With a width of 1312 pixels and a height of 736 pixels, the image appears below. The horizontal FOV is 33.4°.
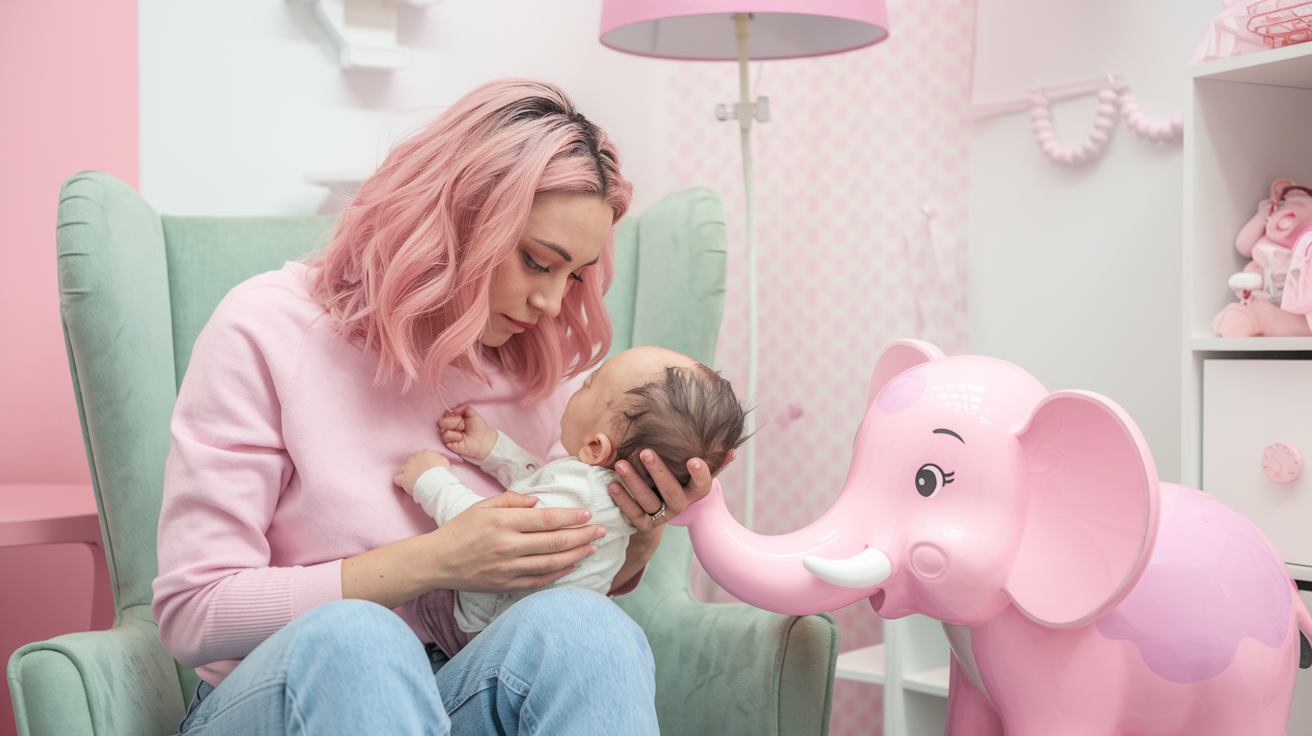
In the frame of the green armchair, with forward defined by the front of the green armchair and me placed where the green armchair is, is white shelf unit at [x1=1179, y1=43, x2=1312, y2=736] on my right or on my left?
on my left

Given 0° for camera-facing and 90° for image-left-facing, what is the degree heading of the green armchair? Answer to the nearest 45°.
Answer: approximately 0°

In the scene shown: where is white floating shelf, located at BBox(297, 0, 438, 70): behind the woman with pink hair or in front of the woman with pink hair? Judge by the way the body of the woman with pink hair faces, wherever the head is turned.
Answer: behind

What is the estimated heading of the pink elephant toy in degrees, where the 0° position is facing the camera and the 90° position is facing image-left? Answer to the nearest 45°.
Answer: approximately 90°

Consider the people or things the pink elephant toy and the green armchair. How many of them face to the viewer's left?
1

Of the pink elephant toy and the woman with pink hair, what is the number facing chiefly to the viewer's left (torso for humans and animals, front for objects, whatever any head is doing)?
1

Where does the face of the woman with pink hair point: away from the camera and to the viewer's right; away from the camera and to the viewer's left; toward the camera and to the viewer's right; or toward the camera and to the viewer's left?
toward the camera and to the viewer's right

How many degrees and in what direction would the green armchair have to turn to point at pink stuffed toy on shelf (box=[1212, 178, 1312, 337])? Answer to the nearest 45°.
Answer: approximately 90° to its left
